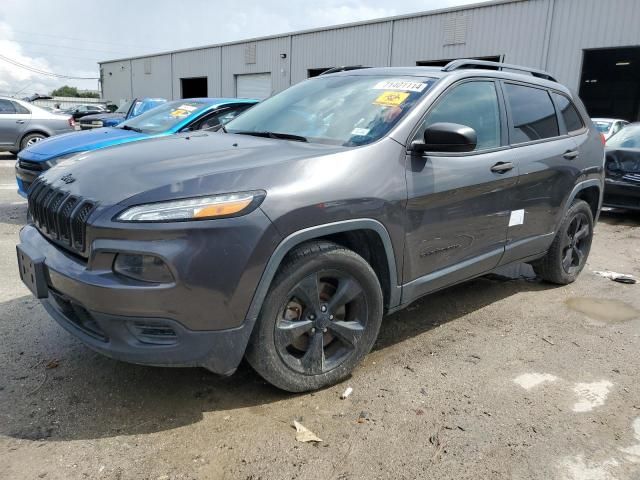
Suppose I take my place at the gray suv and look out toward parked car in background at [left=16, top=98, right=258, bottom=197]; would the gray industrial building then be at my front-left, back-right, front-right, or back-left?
front-right

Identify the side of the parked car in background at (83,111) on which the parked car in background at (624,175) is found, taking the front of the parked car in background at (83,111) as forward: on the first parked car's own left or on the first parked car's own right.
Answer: on the first parked car's own left

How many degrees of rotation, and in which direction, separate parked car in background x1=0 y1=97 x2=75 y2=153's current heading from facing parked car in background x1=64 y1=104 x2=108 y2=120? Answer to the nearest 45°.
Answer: approximately 90° to its right

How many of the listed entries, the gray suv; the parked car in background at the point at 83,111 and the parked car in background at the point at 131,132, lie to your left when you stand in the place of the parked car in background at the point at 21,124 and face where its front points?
2

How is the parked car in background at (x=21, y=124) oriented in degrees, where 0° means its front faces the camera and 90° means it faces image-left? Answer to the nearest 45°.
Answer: approximately 90°

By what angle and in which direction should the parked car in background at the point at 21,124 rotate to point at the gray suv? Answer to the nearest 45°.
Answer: approximately 90° to its left

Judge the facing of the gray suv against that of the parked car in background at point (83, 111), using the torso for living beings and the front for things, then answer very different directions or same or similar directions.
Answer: same or similar directions

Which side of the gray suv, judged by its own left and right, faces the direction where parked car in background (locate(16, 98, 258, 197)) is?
right

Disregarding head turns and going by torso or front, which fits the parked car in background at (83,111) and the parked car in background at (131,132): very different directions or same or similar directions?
same or similar directions

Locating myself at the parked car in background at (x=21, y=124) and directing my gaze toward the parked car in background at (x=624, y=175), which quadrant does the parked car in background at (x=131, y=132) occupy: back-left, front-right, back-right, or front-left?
front-right

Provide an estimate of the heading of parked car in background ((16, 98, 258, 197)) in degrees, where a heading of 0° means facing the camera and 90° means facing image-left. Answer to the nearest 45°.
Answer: approximately 45°

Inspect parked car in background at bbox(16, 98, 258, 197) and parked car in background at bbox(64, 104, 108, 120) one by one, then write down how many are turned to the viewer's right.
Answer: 0

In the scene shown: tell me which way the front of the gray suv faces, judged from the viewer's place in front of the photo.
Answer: facing the viewer and to the left of the viewer
